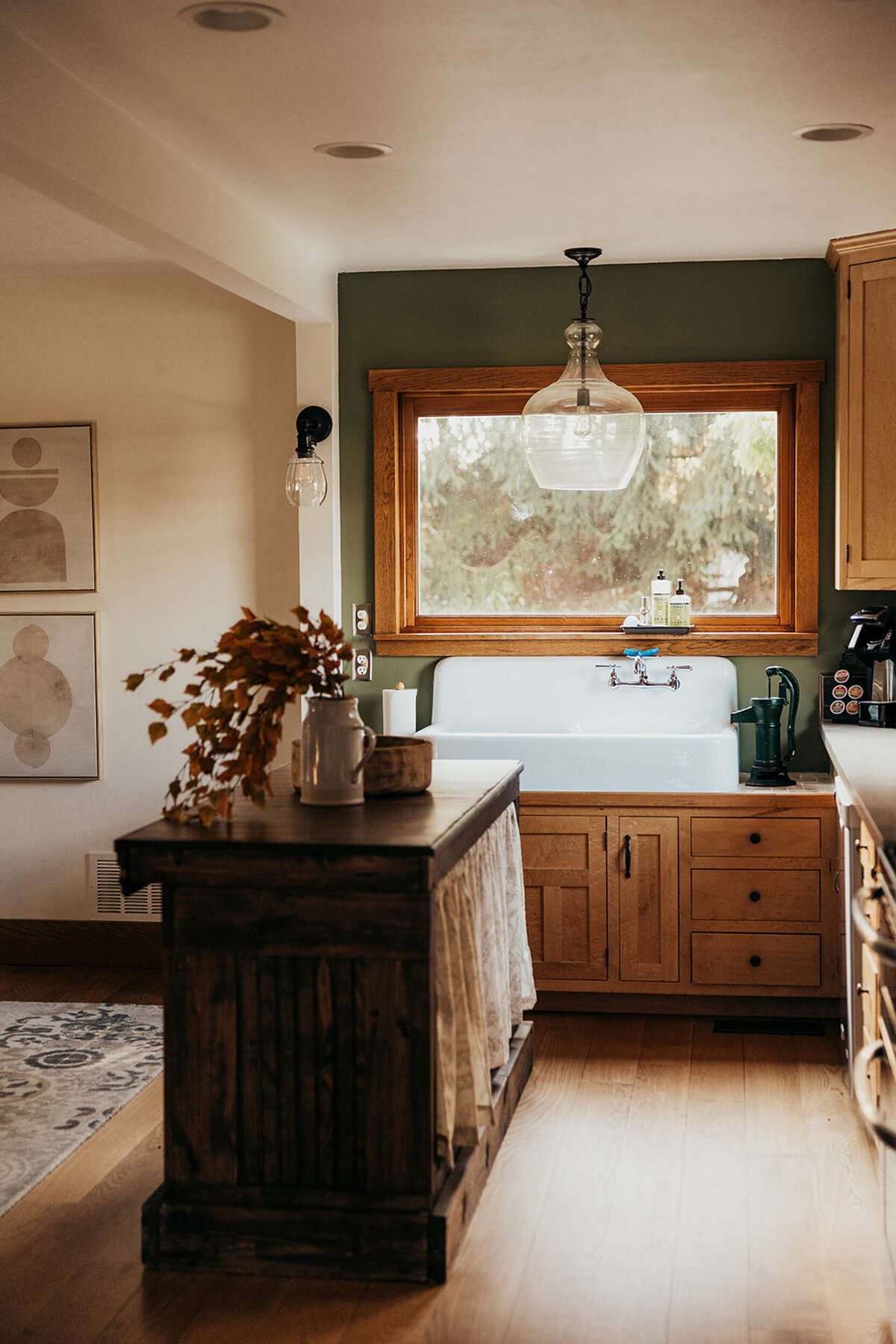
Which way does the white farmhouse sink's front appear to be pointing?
toward the camera

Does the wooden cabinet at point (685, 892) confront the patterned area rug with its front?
no

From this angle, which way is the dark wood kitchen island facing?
to the viewer's right

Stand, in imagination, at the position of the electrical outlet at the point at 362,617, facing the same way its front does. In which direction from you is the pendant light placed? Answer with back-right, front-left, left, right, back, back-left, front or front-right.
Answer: front-left

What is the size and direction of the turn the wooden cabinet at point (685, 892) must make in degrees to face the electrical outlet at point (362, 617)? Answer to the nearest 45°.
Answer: approximately 135° to its right

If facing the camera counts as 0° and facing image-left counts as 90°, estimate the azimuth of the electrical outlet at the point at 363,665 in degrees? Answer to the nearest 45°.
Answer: approximately 0°

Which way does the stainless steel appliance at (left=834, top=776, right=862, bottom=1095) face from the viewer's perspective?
to the viewer's left

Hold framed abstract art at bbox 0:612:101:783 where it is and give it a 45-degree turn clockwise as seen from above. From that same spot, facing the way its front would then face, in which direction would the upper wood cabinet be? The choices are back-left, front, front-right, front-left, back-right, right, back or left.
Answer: left

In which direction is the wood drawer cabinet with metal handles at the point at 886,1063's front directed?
to the viewer's left

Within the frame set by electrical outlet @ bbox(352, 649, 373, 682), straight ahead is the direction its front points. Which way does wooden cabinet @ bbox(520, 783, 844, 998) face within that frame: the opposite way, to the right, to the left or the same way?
the same way

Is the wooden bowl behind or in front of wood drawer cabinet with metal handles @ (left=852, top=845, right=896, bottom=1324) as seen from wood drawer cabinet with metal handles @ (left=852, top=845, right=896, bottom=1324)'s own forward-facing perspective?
in front

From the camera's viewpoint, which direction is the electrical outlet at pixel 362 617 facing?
toward the camera

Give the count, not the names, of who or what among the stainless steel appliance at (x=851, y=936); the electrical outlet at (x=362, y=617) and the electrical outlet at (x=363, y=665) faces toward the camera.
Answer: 2
